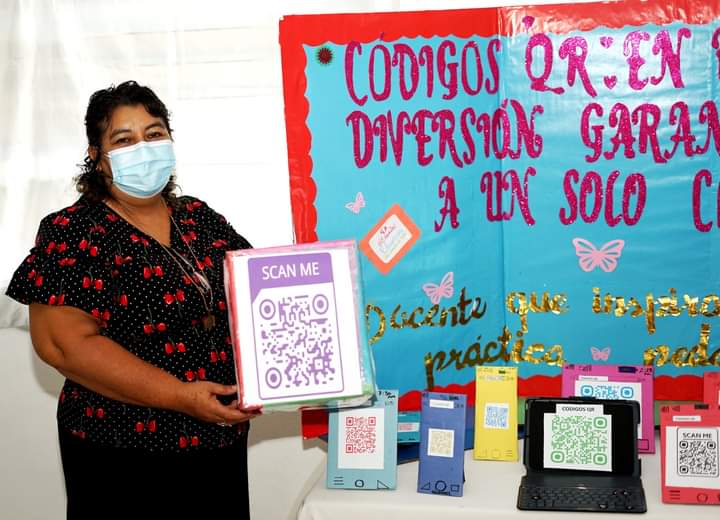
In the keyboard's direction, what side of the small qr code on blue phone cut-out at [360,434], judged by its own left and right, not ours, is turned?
left

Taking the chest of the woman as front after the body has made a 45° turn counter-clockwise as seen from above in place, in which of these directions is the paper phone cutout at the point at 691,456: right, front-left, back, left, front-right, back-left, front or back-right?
front

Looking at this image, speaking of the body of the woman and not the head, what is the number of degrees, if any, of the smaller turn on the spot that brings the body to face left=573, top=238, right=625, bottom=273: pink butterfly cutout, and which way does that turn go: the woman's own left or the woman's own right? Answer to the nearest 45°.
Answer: approximately 45° to the woman's own left

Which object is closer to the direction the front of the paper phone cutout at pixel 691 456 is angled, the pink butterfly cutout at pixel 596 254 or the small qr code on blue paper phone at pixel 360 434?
the small qr code on blue paper phone

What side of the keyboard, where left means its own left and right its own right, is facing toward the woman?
right

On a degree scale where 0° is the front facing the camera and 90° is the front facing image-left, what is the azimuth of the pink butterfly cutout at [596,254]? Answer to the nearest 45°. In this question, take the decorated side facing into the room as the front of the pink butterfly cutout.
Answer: approximately 0°

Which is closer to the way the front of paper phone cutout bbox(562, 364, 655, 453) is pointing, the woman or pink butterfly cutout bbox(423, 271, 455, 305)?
the woman

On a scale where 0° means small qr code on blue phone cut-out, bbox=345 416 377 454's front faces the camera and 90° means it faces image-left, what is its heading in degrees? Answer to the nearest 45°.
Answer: approximately 0°

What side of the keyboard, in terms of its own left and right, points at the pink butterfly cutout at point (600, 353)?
back
